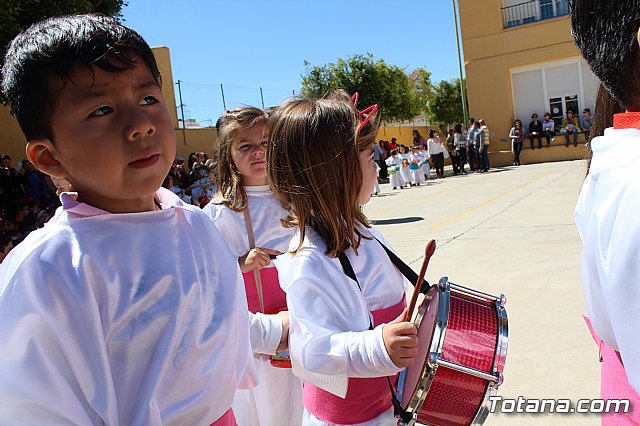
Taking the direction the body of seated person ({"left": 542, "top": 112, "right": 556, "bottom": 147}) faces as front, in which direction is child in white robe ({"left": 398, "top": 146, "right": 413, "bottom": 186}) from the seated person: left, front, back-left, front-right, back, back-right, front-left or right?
front-right

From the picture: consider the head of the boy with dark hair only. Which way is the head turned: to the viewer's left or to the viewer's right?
to the viewer's right

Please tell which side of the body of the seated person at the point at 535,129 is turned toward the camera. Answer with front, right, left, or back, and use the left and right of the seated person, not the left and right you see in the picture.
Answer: front

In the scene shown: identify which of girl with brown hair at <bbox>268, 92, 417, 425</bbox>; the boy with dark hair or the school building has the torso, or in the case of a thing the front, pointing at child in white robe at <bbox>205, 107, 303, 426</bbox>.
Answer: the school building

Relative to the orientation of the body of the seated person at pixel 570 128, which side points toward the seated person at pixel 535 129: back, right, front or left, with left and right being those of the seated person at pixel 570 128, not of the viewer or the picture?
right

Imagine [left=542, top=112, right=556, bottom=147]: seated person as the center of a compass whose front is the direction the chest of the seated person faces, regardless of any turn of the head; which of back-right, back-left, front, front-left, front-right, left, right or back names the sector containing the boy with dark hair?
front

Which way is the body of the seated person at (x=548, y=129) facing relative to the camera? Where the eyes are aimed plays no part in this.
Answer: toward the camera

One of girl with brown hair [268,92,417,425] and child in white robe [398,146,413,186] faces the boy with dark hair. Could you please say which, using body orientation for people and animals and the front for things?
the child in white robe

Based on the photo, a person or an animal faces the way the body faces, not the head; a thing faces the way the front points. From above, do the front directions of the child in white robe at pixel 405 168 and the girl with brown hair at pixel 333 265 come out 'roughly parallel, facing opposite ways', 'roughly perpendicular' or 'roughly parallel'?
roughly perpendicular

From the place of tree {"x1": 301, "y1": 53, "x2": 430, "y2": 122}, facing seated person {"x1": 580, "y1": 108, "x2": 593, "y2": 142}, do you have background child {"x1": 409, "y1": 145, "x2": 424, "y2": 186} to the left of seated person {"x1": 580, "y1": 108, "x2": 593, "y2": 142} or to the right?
right

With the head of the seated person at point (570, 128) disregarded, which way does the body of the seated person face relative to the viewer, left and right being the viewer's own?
facing the viewer

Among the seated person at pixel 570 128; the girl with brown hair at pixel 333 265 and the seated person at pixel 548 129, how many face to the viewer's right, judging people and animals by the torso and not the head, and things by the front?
1

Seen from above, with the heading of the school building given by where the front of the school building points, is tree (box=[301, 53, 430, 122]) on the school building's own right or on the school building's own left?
on the school building's own right

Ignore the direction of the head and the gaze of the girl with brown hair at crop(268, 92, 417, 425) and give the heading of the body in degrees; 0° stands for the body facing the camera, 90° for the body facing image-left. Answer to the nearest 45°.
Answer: approximately 270°

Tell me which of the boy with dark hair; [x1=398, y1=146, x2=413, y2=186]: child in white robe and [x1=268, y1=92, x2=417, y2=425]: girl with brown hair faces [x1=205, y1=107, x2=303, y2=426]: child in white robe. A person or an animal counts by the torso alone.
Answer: [x1=398, y1=146, x2=413, y2=186]: child in white robe

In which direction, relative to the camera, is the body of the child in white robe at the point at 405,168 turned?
toward the camera

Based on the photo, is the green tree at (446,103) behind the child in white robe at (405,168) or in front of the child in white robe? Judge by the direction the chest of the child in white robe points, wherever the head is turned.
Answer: behind
